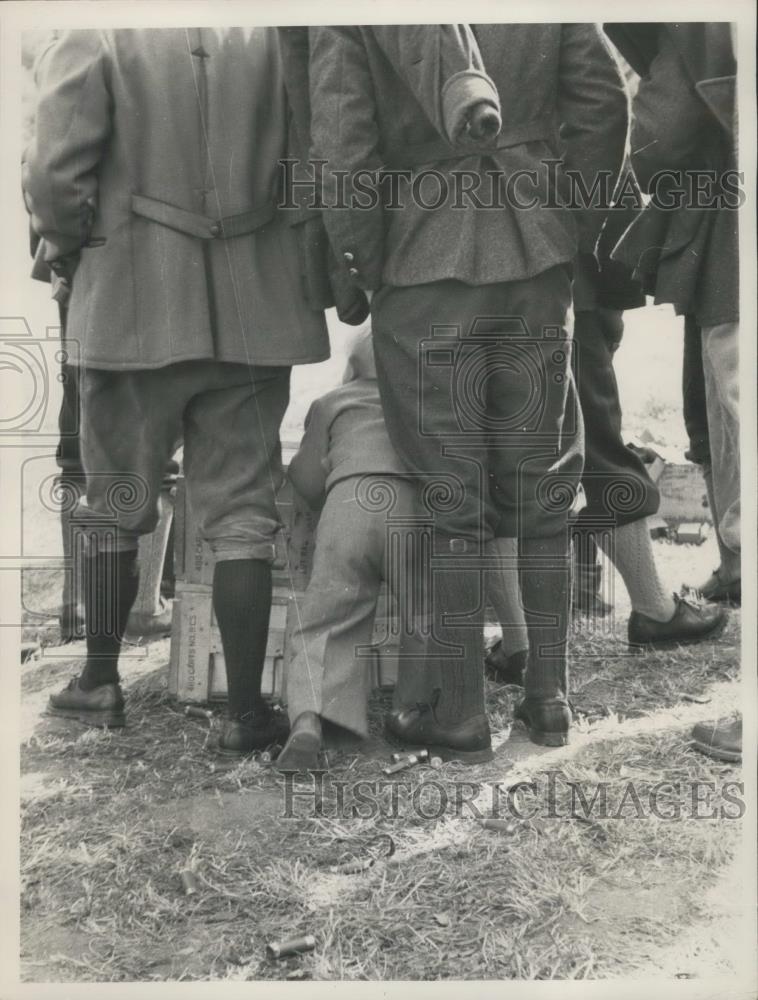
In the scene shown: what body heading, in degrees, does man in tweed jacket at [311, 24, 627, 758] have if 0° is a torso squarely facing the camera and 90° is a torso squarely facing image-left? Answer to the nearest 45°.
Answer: approximately 180°
